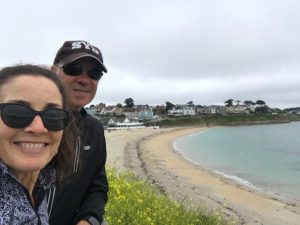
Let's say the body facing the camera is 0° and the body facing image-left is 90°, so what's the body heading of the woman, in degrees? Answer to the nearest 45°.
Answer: approximately 0°

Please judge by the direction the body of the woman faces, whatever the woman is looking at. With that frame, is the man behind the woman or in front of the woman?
behind
